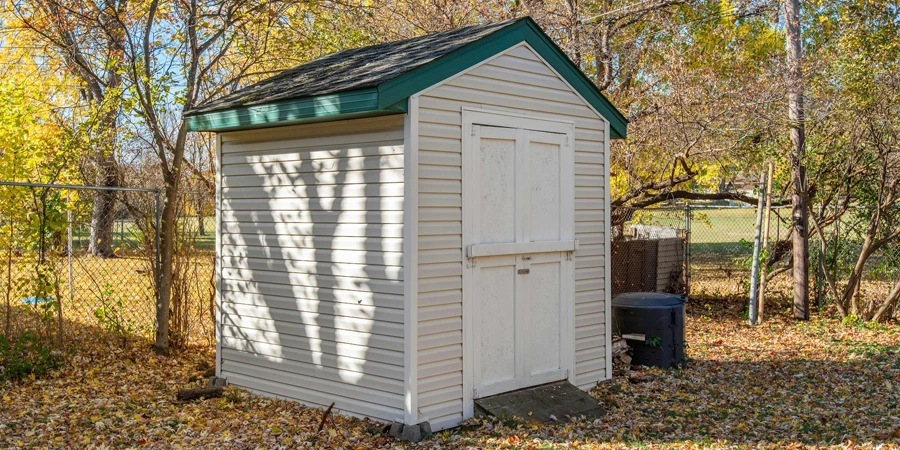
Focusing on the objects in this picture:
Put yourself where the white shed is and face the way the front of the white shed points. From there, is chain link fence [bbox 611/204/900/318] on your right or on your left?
on your left

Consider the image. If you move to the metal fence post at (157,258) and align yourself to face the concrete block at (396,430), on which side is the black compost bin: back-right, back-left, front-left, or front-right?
front-left

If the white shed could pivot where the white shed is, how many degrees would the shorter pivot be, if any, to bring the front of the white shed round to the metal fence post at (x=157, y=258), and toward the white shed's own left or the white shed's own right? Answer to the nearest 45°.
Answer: approximately 180°

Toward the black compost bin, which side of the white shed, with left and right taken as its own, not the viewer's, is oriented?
left

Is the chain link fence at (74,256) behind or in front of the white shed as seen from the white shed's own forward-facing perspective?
behind

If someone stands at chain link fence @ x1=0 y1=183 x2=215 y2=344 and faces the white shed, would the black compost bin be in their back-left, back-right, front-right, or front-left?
front-left

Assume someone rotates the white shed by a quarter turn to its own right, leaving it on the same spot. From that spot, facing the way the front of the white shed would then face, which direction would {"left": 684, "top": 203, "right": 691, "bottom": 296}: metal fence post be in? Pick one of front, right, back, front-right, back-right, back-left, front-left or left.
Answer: back

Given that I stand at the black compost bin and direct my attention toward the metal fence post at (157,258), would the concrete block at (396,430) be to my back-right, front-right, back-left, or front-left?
front-left

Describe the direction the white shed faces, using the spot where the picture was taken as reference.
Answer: facing the viewer and to the right of the viewer
